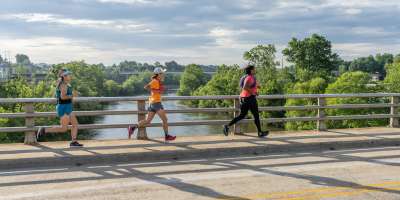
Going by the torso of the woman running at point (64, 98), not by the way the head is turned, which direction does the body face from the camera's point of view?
to the viewer's right

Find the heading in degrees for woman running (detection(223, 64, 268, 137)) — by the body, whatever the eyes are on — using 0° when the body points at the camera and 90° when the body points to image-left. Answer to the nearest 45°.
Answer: approximately 270°

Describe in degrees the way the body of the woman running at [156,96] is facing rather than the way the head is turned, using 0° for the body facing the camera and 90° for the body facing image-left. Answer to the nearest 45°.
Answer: approximately 270°

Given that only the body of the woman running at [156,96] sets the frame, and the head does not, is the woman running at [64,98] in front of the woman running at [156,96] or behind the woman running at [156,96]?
behind

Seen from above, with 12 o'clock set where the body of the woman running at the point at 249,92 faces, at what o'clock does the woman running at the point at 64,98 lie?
the woman running at the point at 64,98 is roughly at 5 o'clock from the woman running at the point at 249,92.

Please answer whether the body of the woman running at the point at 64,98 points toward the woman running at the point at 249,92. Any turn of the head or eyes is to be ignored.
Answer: yes

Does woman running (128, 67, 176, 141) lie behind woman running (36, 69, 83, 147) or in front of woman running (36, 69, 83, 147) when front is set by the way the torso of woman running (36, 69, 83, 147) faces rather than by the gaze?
in front
